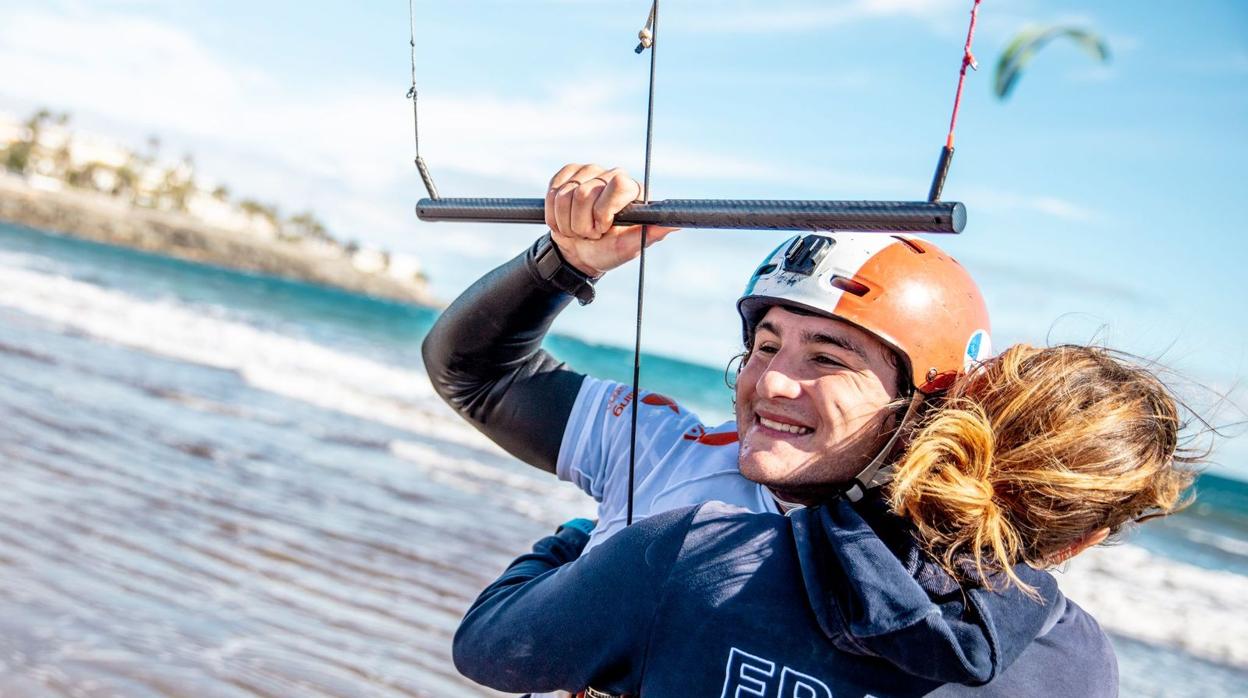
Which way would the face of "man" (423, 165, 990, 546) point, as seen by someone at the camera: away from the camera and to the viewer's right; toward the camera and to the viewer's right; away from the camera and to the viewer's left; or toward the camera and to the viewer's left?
toward the camera and to the viewer's left

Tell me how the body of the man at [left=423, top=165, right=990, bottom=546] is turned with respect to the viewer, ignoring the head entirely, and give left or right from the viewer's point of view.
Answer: facing the viewer and to the left of the viewer

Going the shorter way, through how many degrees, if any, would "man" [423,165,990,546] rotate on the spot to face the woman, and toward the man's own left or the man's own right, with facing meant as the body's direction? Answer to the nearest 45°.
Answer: approximately 45° to the man's own left
